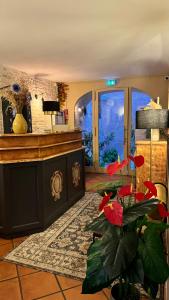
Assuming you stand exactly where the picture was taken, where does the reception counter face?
facing the viewer and to the right of the viewer

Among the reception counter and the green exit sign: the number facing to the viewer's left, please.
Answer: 0

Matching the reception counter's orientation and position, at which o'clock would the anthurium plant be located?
The anthurium plant is roughly at 1 o'clock from the reception counter.

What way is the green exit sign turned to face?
toward the camera

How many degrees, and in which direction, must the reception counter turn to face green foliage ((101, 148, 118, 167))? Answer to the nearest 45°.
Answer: approximately 90° to its left

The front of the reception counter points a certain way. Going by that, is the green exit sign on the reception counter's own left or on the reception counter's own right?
on the reception counter's own left
